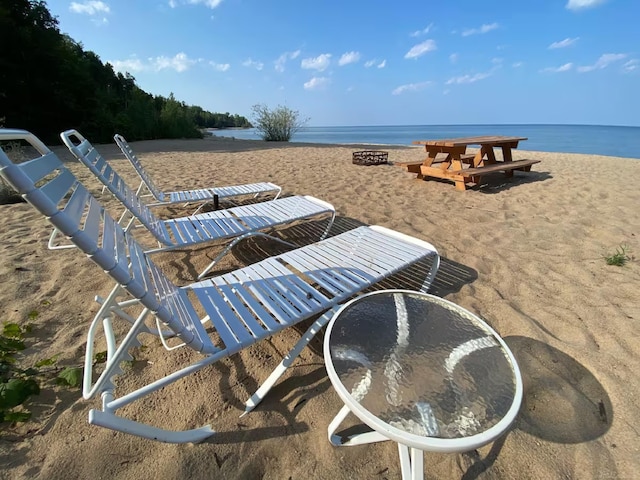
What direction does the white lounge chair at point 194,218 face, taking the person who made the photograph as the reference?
facing away from the viewer and to the right of the viewer

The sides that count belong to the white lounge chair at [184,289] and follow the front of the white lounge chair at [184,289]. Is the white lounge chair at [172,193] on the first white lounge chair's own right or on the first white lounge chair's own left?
on the first white lounge chair's own left

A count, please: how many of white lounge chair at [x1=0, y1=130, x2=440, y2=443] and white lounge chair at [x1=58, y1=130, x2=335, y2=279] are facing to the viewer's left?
0

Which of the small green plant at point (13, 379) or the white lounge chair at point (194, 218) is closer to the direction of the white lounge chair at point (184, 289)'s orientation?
the white lounge chair

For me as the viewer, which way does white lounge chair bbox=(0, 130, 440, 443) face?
facing away from the viewer and to the right of the viewer

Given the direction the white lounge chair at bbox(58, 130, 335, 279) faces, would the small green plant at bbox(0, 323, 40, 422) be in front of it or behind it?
behind

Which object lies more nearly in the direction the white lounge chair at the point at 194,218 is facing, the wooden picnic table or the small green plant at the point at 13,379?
the wooden picnic table
